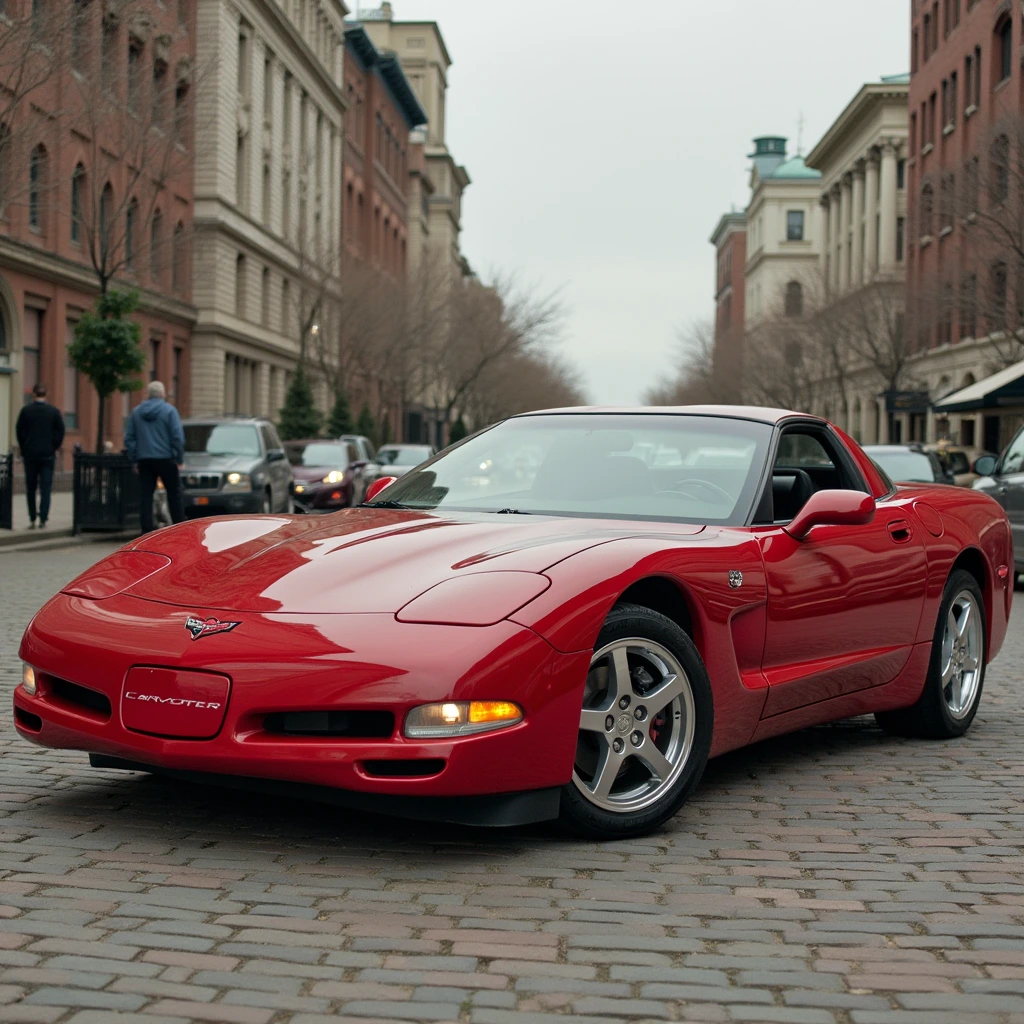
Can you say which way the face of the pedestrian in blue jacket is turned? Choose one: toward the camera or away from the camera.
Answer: away from the camera

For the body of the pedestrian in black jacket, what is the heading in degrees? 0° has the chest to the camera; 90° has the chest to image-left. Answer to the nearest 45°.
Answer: approximately 180°

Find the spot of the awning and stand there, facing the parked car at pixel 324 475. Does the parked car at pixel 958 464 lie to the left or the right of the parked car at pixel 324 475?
left

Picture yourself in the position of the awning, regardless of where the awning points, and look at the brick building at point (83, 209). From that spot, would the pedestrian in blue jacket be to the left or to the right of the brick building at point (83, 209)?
left

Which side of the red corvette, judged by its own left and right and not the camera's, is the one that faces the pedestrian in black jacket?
right

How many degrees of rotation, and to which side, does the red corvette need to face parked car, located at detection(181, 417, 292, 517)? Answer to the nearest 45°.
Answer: approximately 135° to its right

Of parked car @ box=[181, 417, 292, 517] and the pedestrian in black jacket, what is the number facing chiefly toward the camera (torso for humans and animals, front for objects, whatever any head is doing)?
1

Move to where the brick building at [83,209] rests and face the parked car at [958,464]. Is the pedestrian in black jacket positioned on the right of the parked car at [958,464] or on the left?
right

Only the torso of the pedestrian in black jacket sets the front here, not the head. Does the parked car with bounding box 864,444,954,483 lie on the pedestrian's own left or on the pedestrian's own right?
on the pedestrian's own right

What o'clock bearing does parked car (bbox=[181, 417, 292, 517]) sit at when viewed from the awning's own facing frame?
The parked car is roughly at 12 o'clock from the awning.

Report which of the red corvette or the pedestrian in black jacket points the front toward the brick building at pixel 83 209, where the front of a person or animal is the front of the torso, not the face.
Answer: the pedestrian in black jacket
